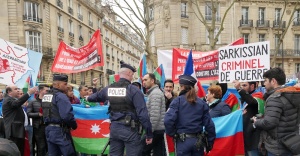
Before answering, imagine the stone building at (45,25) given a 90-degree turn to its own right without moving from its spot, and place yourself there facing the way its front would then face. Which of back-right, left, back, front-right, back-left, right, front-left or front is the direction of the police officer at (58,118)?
front-left

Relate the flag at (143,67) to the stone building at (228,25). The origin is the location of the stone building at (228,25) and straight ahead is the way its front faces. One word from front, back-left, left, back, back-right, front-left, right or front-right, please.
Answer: front

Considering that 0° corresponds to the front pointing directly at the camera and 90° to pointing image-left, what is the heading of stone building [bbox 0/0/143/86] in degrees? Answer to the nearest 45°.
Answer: approximately 315°

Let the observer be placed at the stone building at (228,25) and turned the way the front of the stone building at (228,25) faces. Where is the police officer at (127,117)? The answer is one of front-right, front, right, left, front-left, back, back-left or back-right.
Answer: front

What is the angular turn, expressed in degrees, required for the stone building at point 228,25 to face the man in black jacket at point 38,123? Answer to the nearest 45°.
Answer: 0° — it already faces them

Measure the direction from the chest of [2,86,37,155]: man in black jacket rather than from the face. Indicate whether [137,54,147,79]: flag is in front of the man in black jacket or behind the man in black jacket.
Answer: in front

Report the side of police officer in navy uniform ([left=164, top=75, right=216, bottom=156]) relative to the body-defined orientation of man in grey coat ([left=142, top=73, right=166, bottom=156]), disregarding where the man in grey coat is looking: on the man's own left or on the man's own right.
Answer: on the man's own left

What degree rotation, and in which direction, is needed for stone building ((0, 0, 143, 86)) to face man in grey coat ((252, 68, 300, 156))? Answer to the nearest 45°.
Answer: approximately 45° to its right

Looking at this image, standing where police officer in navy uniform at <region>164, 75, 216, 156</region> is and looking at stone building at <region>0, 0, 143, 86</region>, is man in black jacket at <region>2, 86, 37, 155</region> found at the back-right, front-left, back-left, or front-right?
front-left

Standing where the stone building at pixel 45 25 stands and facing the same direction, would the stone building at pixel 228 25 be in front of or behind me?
in front

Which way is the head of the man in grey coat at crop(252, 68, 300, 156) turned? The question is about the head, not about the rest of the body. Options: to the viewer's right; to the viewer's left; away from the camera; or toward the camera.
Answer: to the viewer's left
